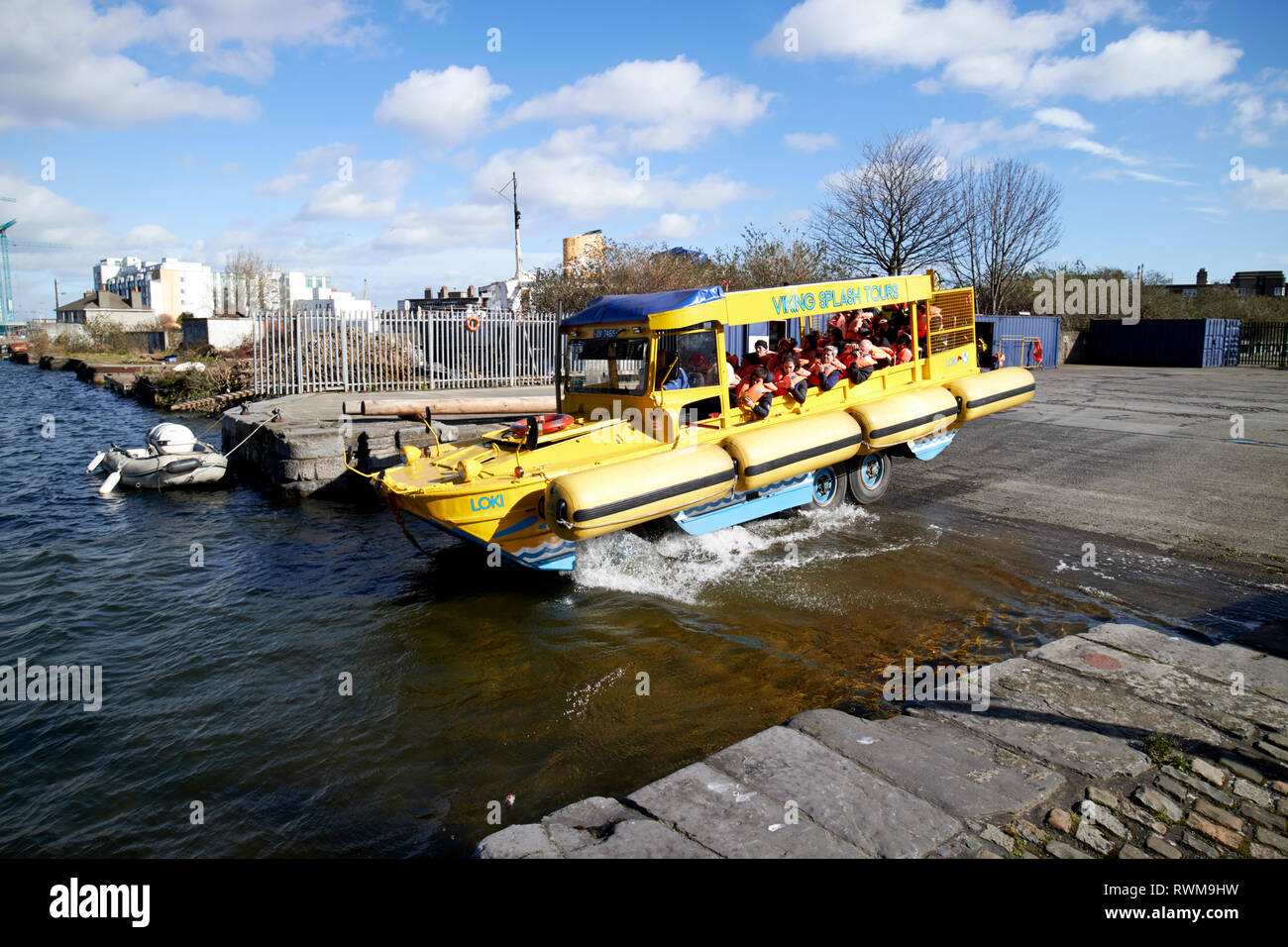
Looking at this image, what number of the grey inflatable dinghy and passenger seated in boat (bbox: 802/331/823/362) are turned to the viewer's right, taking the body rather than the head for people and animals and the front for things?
1

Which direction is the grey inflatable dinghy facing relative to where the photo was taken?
to the viewer's right

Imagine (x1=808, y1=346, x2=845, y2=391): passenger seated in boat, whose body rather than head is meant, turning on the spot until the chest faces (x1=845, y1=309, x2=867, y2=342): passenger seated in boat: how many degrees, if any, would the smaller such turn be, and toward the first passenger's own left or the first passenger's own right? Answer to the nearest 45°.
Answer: approximately 135° to the first passenger's own right

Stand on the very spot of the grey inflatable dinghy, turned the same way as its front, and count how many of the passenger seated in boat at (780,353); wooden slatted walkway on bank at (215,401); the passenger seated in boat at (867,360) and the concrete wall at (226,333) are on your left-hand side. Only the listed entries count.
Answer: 2

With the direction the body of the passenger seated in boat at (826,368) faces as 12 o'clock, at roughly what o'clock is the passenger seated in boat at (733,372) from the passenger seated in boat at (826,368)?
the passenger seated in boat at (733,372) is roughly at 1 o'clock from the passenger seated in boat at (826,368).

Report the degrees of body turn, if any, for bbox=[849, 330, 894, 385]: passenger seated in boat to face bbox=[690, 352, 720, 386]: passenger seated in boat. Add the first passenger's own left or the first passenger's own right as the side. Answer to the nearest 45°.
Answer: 0° — they already face them

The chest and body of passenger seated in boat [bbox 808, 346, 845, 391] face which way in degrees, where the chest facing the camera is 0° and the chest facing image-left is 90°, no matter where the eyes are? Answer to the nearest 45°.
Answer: approximately 45°
